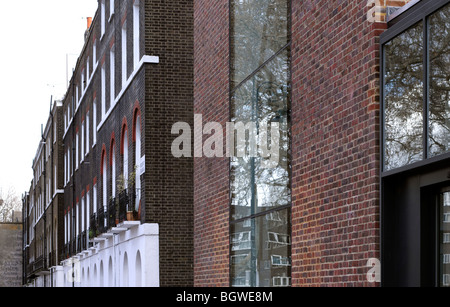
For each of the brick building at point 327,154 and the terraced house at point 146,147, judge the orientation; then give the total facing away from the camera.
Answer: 0

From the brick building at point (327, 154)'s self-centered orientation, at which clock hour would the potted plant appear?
The potted plant is roughly at 4 o'clock from the brick building.

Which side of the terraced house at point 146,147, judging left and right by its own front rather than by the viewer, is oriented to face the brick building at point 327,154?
left

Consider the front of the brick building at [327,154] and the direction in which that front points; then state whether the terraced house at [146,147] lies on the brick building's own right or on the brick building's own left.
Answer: on the brick building's own right
